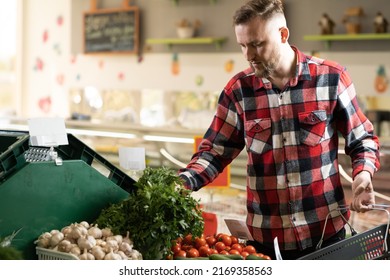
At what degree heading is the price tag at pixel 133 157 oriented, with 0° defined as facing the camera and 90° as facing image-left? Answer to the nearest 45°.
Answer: approximately 0°

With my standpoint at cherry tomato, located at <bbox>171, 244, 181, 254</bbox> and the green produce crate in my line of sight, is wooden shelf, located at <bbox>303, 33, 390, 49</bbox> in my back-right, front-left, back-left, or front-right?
back-right

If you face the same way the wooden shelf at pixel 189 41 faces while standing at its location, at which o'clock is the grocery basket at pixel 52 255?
The grocery basket is roughly at 12 o'clock from the wooden shelf.

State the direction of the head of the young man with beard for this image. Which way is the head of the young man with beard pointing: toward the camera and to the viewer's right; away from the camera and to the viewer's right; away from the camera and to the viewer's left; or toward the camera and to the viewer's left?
toward the camera and to the viewer's left

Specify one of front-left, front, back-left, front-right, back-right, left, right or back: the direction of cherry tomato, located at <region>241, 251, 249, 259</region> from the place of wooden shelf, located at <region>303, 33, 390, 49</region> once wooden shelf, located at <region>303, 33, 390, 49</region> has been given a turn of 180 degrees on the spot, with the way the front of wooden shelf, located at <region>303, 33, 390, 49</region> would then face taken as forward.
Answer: back
